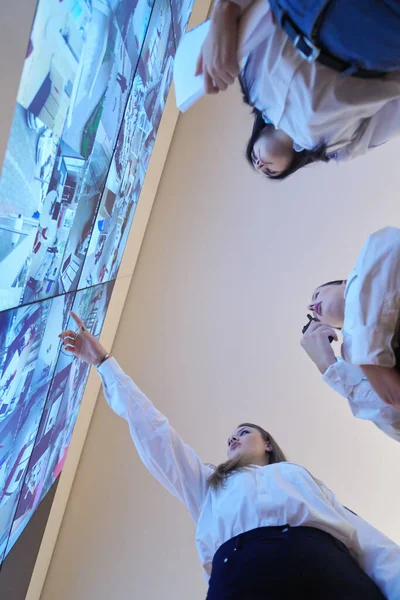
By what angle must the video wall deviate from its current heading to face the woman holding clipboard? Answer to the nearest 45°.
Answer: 0° — it already faces them

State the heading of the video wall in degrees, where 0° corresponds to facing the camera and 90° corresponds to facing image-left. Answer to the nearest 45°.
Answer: approximately 315°

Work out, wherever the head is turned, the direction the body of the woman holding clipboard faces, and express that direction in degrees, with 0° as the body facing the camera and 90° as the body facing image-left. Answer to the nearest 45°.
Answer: approximately 45°

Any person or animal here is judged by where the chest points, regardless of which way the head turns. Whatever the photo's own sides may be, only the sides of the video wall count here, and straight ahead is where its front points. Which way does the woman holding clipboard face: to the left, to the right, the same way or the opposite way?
to the right
